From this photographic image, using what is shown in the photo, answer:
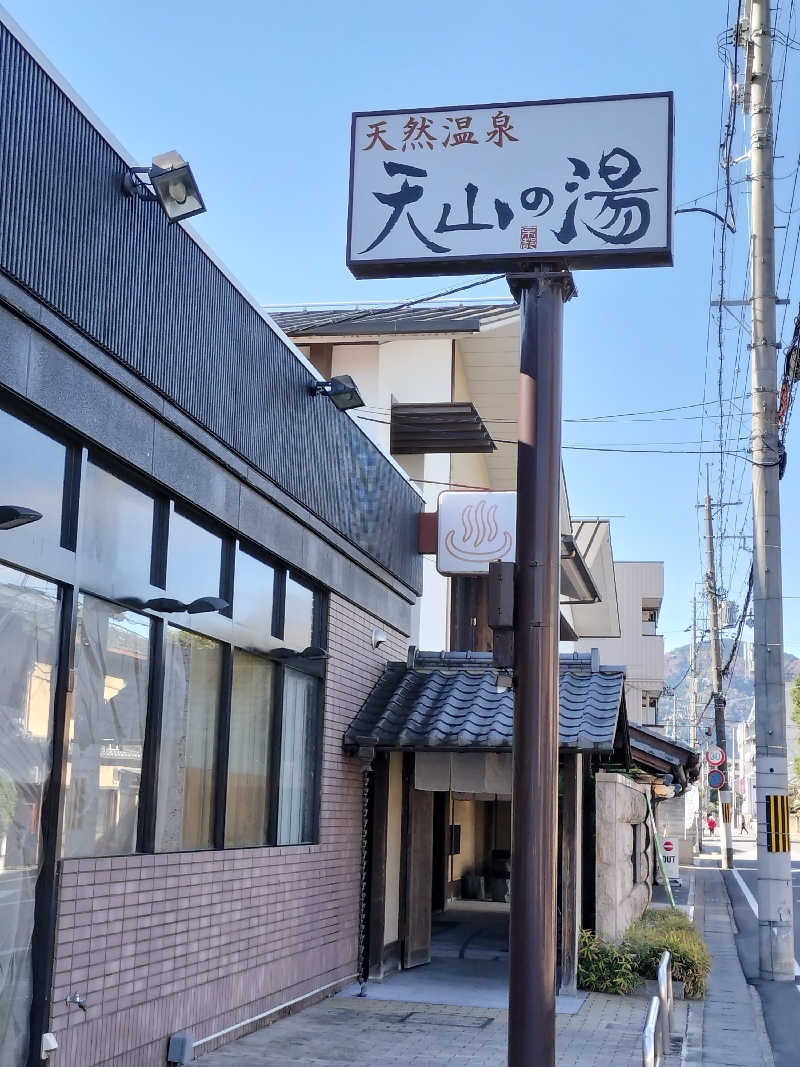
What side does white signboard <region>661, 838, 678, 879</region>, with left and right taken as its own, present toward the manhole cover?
front

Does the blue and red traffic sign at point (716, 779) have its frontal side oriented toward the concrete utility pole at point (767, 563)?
yes

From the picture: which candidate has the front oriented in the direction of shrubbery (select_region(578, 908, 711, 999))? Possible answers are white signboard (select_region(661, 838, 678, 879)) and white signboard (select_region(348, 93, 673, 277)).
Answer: white signboard (select_region(661, 838, 678, 879))

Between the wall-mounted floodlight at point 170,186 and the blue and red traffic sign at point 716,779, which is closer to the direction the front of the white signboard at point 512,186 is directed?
the wall-mounted floodlight

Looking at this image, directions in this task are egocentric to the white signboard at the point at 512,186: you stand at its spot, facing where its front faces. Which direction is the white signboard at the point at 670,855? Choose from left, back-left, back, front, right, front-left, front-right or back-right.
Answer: back

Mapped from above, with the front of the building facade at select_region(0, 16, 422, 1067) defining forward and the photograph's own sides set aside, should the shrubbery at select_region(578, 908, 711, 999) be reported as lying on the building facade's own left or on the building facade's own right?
on the building facade's own left

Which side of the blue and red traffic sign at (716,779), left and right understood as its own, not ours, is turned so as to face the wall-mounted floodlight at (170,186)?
front

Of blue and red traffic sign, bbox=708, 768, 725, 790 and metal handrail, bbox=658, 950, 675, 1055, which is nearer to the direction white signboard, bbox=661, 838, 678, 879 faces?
the metal handrail

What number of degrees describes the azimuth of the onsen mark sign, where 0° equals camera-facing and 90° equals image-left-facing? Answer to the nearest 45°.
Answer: approximately 0°
